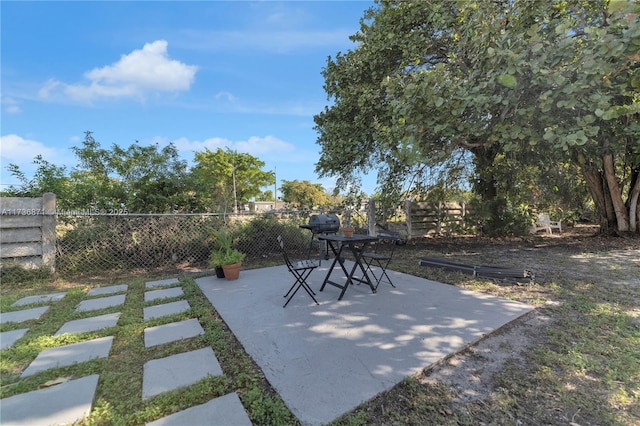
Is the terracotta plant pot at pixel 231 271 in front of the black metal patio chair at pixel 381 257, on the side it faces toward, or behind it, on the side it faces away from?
in front

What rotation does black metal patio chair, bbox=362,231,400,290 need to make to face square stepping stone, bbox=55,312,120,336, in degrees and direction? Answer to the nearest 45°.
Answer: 0° — it already faces it

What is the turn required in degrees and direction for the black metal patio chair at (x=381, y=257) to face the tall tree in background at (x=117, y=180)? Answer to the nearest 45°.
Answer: approximately 45° to its right

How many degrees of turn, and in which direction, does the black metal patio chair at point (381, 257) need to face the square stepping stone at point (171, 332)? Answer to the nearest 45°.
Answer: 0° — it already faces it

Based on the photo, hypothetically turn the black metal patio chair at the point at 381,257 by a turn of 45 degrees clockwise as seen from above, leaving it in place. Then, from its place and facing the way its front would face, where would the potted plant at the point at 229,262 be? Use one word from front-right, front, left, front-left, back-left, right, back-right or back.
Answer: front

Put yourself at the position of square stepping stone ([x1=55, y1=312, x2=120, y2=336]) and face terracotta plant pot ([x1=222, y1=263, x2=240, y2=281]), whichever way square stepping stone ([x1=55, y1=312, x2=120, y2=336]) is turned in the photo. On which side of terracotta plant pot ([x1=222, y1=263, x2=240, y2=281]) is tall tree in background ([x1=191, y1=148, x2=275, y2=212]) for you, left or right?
left

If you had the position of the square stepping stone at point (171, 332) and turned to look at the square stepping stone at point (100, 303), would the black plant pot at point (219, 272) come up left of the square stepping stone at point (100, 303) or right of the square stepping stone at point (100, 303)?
right

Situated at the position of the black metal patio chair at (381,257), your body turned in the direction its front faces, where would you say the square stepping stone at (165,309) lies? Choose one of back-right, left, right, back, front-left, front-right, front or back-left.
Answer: front

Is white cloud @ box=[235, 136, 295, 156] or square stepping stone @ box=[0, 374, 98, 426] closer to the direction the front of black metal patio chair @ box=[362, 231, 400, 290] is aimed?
the square stepping stone

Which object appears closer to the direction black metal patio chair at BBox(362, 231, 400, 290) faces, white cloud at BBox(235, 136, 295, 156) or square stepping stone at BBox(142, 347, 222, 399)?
the square stepping stone

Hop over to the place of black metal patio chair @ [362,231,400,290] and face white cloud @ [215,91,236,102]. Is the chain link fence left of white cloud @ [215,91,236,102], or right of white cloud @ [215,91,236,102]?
left

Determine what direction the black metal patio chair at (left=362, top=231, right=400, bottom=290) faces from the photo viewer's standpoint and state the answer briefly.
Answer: facing the viewer and to the left of the viewer

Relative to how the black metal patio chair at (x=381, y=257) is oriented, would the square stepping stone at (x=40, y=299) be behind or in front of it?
in front
